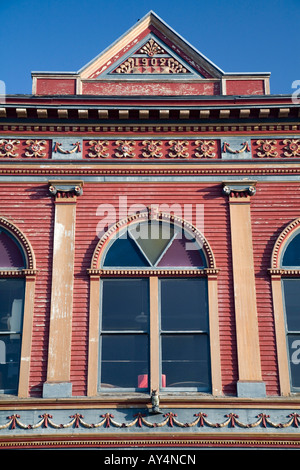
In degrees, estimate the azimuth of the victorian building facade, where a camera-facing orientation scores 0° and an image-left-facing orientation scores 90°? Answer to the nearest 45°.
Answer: approximately 0°
